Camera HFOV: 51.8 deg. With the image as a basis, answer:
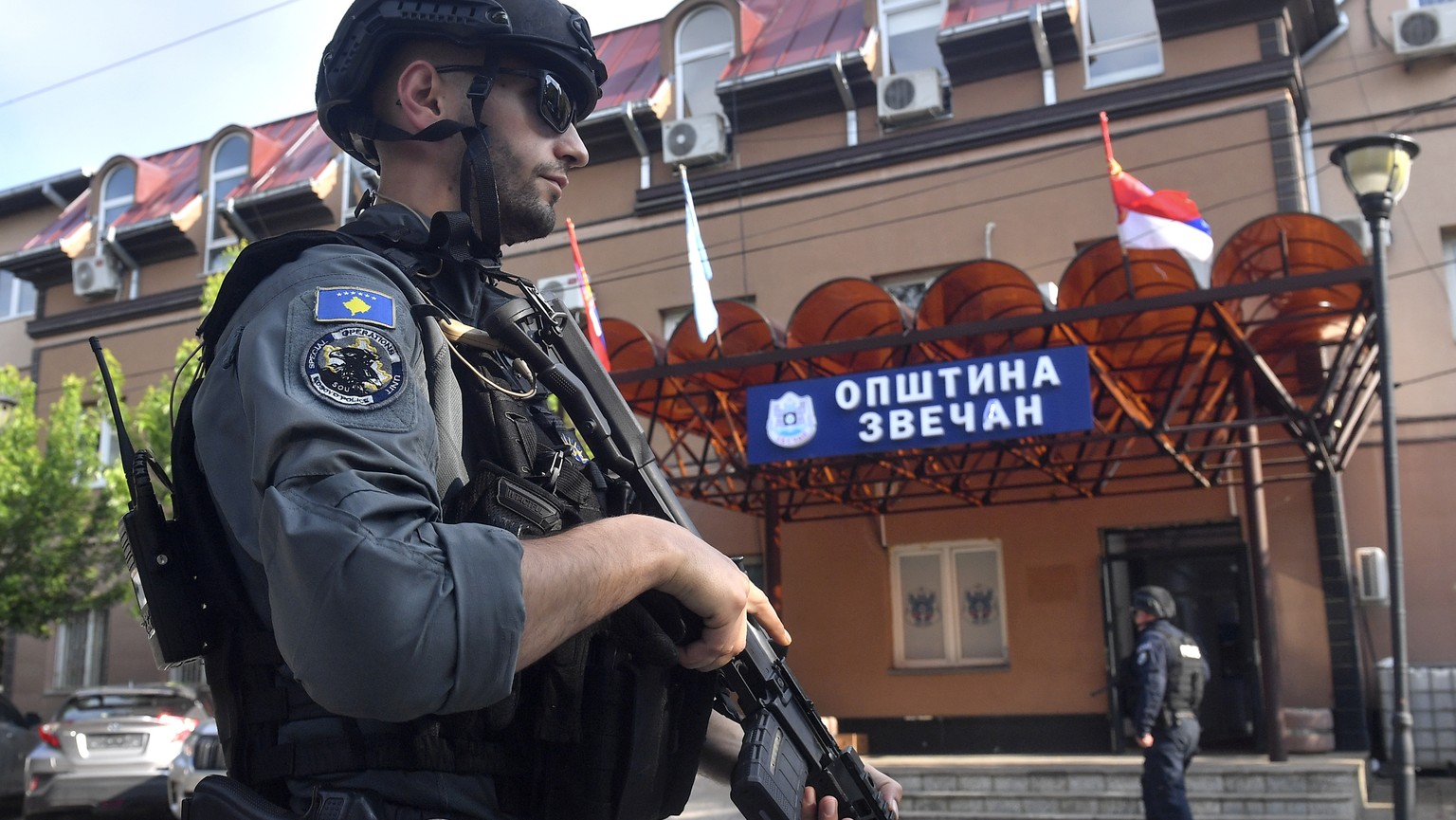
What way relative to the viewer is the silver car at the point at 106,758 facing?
away from the camera

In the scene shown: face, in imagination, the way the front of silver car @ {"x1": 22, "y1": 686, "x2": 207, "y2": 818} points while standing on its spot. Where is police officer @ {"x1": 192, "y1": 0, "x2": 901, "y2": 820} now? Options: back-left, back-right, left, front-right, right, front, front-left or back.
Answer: back

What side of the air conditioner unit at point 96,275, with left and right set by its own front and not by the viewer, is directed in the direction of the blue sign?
left

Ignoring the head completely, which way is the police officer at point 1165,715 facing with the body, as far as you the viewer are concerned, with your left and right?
facing away from the viewer and to the left of the viewer

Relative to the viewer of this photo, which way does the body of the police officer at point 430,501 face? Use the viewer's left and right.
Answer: facing to the right of the viewer

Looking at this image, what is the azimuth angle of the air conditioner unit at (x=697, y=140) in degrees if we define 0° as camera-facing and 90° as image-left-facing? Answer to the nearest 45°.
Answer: approximately 45°

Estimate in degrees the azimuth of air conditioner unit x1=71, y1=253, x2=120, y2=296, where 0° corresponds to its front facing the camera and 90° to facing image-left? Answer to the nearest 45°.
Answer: approximately 45°

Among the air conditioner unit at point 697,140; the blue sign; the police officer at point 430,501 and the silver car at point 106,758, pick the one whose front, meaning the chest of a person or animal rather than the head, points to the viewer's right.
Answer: the police officer

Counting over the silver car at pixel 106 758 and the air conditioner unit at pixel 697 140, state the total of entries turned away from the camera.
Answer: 1

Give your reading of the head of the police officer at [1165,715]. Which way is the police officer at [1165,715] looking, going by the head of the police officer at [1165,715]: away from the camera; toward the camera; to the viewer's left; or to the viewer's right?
to the viewer's left

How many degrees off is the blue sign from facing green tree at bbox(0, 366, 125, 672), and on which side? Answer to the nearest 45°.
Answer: approximately 45° to its right

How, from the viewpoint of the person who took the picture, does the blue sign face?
facing the viewer and to the left of the viewer

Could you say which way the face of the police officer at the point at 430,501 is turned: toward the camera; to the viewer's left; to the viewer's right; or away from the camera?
to the viewer's right

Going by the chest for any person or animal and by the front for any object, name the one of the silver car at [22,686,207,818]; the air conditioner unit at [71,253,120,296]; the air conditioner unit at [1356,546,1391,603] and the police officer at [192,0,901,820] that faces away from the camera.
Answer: the silver car
